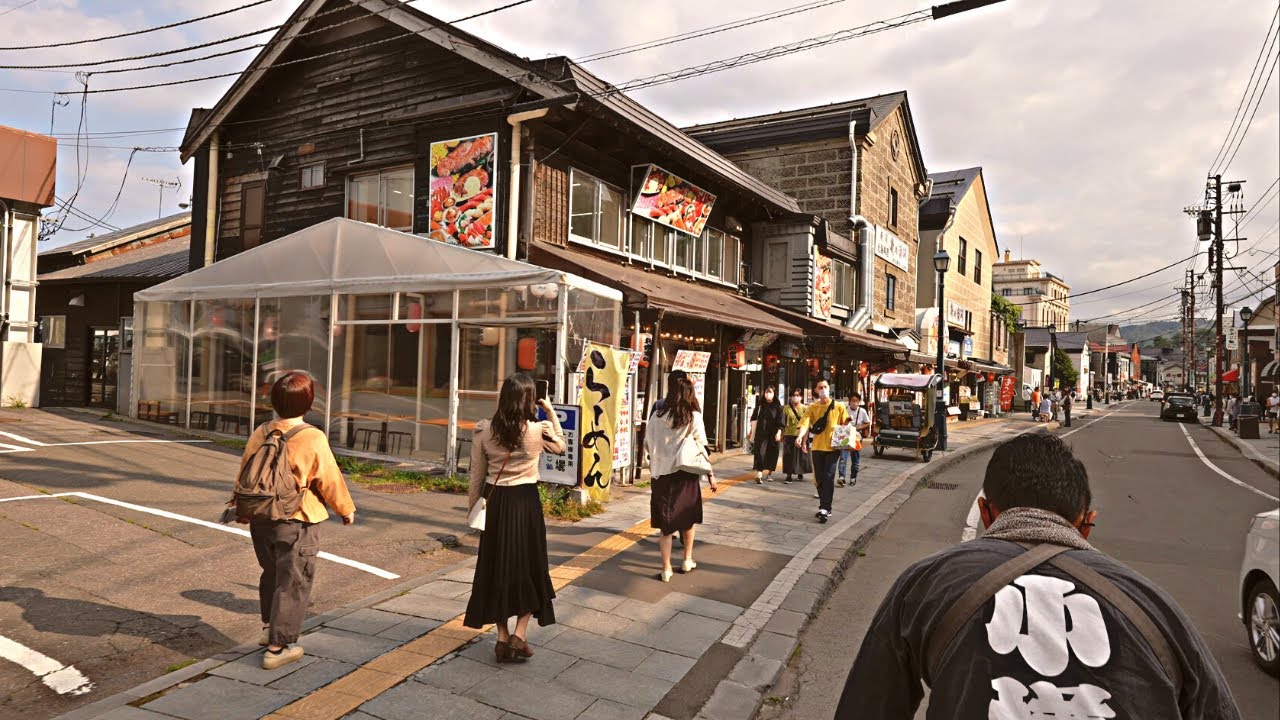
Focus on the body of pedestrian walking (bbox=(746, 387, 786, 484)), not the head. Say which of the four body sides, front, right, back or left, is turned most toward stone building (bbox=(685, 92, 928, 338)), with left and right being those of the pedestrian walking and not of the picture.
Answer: back

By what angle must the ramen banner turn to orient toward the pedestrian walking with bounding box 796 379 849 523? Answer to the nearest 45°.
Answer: approximately 90° to its left

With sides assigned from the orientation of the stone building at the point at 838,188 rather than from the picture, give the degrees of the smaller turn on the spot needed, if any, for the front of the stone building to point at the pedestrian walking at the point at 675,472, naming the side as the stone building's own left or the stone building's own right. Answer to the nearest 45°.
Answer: approximately 45° to the stone building's own right

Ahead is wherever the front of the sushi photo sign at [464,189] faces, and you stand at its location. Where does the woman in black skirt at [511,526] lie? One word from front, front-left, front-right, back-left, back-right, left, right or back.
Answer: front-left

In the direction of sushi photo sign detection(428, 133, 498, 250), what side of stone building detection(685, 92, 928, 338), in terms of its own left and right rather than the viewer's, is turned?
right

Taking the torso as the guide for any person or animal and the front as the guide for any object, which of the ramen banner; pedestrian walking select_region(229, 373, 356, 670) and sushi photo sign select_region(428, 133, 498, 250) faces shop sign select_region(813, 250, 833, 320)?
the pedestrian walking

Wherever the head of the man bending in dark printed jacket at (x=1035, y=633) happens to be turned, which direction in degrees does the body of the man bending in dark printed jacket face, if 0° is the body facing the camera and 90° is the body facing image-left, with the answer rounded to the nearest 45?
approximately 180°

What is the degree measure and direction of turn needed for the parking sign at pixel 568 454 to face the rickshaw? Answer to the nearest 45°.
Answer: approximately 135° to its left

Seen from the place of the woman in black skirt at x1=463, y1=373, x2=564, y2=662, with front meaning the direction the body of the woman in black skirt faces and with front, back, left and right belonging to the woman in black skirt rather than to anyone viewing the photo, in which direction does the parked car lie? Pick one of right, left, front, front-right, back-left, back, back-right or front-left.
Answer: front-right

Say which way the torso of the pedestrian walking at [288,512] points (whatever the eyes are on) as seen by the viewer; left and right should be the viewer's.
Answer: facing away from the viewer and to the right of the viewer

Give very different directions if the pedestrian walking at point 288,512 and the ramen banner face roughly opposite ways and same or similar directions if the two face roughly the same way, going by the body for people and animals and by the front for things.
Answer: very different directions

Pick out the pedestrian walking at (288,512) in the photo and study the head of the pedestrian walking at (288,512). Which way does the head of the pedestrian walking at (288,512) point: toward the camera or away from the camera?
away from the camera

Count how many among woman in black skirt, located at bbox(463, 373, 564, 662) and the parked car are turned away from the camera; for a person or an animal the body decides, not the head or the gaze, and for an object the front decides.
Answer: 1

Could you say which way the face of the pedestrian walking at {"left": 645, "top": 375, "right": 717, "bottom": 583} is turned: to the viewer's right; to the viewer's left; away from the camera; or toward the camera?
away from the camera
